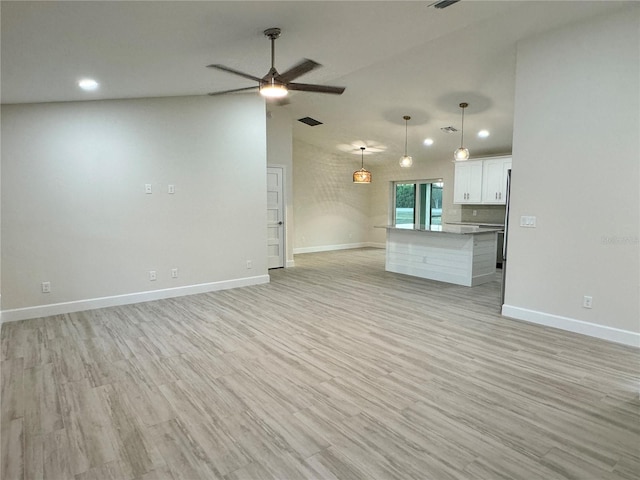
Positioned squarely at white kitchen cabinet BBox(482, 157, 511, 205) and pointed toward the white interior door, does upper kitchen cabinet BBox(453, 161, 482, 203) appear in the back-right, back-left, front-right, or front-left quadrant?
front-right

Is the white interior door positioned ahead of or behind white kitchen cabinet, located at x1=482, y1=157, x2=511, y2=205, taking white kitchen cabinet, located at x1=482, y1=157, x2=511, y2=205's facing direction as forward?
ahead

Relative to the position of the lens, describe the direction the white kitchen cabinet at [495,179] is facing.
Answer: facing the viewer and to the left of the viewer

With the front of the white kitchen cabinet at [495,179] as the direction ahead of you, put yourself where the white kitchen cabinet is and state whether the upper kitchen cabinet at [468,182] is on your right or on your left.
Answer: on your right

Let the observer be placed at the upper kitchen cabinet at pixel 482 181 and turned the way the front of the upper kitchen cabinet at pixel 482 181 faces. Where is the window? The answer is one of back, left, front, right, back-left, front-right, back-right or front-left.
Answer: right

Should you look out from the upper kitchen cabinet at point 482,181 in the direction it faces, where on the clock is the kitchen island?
The kitchen island is roughly at 11 o'clock from the upper kitchen cabinet.

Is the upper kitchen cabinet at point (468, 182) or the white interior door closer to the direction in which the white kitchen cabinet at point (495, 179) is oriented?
the white interior door

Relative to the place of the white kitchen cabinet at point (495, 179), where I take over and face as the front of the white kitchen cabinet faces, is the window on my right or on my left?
on my right

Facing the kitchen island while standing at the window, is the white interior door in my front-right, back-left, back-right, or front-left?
front-right

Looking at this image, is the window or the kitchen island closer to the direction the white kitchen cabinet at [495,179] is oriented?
the kitchen island
